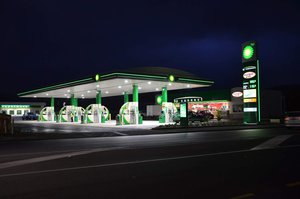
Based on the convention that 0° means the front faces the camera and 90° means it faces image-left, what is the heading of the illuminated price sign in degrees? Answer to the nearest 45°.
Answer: approximately 45°

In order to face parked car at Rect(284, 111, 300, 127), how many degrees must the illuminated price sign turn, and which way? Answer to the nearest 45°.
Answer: approximately 45° to its left
